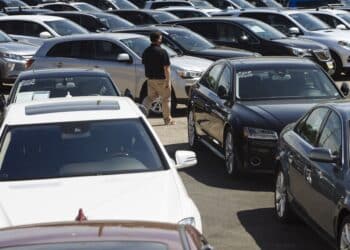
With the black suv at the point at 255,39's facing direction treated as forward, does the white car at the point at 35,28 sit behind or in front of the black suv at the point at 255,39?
behind

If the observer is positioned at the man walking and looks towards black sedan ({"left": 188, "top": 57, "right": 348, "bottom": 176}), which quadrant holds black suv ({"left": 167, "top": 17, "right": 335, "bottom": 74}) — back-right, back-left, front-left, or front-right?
back-left

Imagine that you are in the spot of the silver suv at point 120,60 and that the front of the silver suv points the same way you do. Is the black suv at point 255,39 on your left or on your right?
on your left

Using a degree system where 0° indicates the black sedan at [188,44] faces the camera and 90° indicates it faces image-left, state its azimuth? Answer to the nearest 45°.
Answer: approximately 315°

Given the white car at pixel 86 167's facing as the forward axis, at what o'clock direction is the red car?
The red car is roughly at 12 o'clock from the white car.

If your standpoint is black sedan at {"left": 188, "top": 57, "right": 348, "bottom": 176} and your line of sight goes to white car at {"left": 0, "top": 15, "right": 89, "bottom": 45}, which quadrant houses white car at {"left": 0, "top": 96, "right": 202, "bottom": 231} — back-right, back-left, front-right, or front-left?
back-left
